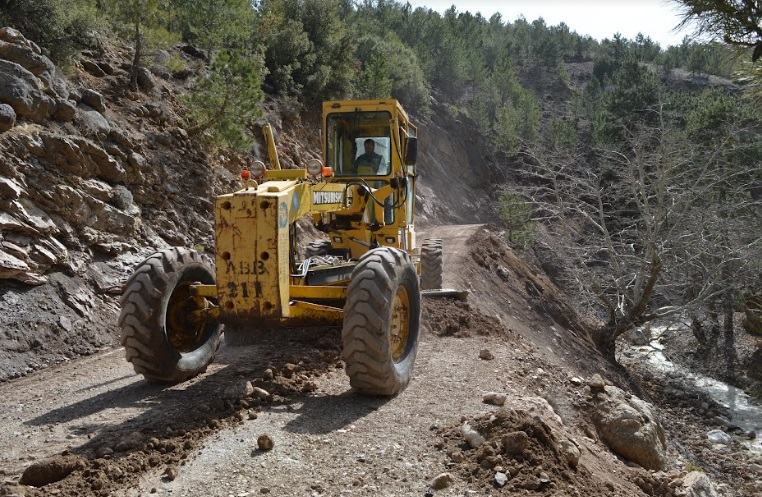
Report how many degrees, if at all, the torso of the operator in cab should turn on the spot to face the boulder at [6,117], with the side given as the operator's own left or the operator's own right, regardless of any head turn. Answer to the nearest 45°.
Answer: approximately 90° to the operator's own right

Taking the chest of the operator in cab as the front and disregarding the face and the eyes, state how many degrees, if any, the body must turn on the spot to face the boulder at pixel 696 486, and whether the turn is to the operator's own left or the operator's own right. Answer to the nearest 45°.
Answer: approximately 45° to the operator's own left

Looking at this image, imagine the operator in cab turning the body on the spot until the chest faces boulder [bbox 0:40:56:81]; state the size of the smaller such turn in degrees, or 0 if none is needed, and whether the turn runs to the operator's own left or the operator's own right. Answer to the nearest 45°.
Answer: approximately 90° to the operator's own right

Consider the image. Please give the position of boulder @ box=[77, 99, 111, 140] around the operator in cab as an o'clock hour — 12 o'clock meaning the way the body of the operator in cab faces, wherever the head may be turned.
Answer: The boulder is roughly at 4 o'clock from the operator in cab.

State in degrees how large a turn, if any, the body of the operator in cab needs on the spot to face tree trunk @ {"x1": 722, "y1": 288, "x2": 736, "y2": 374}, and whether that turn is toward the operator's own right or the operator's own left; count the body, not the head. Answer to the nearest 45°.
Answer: approximately 135° to the operator's own left

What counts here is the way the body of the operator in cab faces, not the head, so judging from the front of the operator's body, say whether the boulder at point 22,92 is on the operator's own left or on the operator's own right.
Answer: on the operator's own right

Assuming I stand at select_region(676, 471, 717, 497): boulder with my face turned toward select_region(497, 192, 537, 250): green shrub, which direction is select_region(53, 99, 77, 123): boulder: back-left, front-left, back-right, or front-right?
front-left

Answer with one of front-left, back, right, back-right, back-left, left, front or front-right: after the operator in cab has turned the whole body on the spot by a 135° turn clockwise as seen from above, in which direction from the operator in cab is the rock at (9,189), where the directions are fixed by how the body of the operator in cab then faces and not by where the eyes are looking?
front-left

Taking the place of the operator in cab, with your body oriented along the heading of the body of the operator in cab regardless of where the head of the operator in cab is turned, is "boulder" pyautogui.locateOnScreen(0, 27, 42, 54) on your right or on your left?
on your right

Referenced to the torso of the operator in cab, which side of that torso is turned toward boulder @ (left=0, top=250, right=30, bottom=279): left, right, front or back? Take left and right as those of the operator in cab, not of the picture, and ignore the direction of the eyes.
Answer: right

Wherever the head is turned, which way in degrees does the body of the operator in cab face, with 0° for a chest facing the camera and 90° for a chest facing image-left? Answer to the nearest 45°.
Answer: approximately 0°

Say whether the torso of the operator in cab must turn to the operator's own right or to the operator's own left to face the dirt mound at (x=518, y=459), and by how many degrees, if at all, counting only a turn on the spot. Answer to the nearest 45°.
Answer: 0° — they already face it

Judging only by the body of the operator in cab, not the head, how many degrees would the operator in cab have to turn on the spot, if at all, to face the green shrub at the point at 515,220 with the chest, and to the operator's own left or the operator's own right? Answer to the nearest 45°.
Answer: approximately 180°
